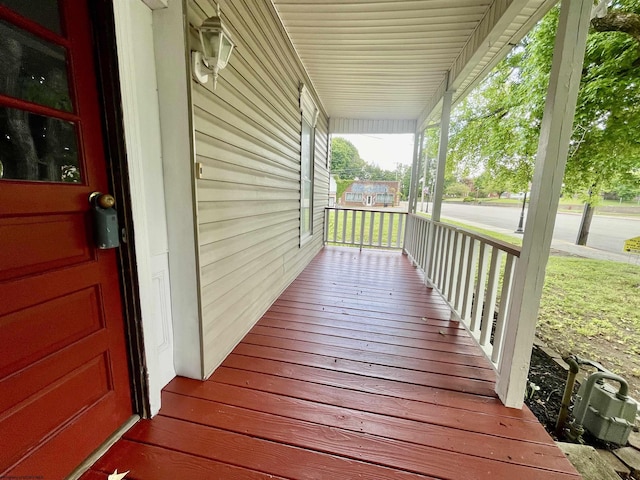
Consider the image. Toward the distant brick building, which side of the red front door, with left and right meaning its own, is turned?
left

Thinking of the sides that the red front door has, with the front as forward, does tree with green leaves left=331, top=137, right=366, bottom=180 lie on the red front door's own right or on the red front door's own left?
on the red front door's own left

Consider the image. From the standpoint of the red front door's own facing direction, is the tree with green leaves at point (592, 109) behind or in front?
in front

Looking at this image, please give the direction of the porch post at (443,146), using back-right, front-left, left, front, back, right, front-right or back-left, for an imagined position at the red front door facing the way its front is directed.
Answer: front-left

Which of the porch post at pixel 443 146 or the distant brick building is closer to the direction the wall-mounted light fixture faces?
the porch post

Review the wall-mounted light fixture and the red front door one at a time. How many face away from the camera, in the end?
0

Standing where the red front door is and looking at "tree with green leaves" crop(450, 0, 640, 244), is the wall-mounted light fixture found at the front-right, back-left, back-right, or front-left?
front-left

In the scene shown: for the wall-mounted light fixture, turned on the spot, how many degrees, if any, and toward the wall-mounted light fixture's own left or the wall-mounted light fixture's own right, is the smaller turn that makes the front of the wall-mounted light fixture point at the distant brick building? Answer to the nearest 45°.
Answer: approximately 90° to the wall-mounted light fixture's own left

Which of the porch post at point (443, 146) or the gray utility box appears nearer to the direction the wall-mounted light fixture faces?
the gray utility box

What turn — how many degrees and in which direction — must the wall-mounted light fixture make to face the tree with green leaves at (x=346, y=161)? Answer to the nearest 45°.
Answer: approximately 90° to its left

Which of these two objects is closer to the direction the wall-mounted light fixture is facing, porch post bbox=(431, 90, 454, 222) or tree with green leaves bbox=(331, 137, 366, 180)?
the porch post

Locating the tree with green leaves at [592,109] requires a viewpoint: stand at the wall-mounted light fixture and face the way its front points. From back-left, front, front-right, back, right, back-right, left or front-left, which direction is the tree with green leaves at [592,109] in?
front-left

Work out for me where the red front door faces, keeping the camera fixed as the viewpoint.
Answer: facing the viewer and to the right of the viewer

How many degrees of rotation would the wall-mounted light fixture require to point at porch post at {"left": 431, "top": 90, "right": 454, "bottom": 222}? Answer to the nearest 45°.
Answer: approximately 90° to its left

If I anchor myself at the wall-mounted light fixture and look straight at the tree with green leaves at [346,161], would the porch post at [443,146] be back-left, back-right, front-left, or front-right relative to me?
front-right

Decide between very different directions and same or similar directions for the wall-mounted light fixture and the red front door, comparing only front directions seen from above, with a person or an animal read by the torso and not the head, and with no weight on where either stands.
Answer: same or similar directions
